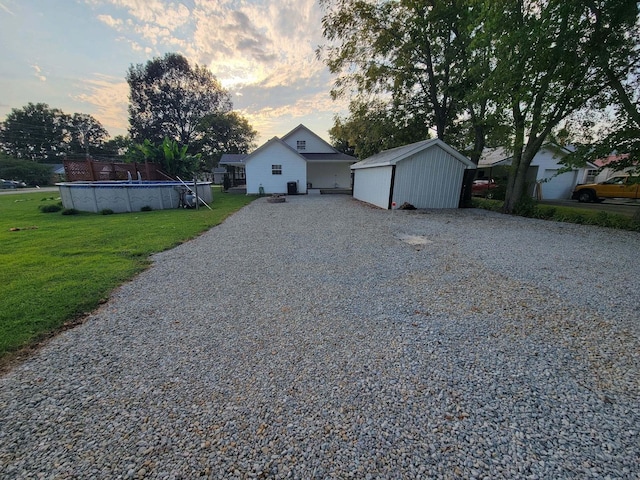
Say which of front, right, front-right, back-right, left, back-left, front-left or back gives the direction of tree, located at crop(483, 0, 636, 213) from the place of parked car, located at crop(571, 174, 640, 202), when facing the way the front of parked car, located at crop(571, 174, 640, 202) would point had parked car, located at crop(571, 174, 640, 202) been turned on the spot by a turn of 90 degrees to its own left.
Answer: front

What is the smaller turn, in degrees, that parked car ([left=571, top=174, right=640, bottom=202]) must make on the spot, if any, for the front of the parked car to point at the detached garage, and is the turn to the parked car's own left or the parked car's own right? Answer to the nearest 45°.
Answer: approximately 45° to the parked car's own left

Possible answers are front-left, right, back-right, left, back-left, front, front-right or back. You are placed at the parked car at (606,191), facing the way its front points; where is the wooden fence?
front-left

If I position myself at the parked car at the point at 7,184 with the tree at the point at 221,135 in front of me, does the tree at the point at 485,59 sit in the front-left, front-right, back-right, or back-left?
front-right

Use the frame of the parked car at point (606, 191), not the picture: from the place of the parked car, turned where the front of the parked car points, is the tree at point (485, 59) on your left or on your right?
on your left

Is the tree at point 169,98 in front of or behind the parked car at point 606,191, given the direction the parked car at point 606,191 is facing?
in front

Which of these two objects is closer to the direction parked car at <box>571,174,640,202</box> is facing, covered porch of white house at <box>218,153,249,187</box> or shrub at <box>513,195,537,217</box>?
the covered porch of white house

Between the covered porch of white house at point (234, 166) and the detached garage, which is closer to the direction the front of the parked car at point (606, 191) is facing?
the covered porch of white house

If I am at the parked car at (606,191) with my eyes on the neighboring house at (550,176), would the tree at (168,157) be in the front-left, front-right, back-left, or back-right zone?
front-left

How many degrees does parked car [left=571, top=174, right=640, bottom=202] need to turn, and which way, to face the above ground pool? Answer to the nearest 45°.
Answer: approximately 45° to its left

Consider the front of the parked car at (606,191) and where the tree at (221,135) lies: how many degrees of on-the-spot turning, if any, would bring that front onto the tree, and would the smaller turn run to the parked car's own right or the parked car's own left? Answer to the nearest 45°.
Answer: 0° — it already faces it

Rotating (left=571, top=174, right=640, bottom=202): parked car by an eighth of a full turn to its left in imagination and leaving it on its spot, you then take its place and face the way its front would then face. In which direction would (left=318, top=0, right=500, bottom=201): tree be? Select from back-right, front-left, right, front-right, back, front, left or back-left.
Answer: front

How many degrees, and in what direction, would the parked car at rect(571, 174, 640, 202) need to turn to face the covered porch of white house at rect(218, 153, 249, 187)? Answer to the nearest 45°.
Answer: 0° — it already faces it

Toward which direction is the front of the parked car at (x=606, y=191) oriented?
to the viewer's left

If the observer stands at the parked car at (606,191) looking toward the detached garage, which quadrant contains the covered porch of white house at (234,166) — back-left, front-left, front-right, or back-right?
front-right

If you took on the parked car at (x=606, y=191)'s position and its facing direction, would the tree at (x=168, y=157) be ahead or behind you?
ahead

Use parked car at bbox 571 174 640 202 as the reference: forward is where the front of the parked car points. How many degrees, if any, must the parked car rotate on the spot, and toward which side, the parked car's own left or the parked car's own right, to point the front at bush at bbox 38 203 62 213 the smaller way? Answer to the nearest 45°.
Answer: approximately 45° to the parked car's own left
